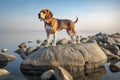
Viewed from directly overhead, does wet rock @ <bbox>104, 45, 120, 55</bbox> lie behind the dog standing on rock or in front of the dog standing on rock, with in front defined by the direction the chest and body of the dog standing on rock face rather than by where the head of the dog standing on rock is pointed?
behind

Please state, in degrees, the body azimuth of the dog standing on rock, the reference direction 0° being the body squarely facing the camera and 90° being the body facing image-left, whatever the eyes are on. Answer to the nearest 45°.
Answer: approximately 45°
